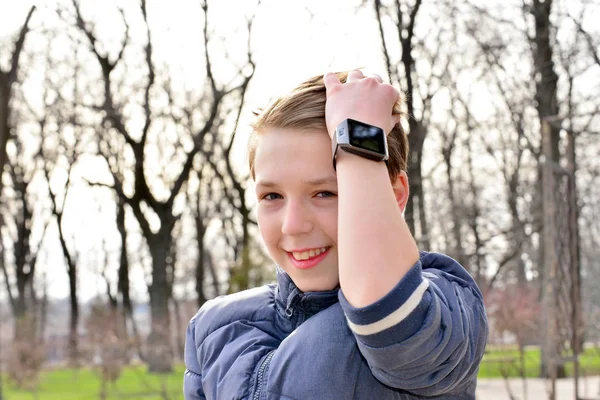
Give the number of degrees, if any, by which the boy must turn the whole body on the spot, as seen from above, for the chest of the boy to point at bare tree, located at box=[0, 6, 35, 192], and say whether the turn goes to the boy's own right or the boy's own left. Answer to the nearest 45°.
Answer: approximately 90° to the boy's own right

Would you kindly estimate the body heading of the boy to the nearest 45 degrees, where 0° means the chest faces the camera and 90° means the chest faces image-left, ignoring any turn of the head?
approximately 45°

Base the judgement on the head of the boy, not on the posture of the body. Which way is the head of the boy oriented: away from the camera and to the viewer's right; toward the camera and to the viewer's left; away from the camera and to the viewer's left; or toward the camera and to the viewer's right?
toward the camera and to the viewer's left

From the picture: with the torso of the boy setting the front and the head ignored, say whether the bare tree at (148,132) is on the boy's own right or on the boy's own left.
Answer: on the boy's own right
